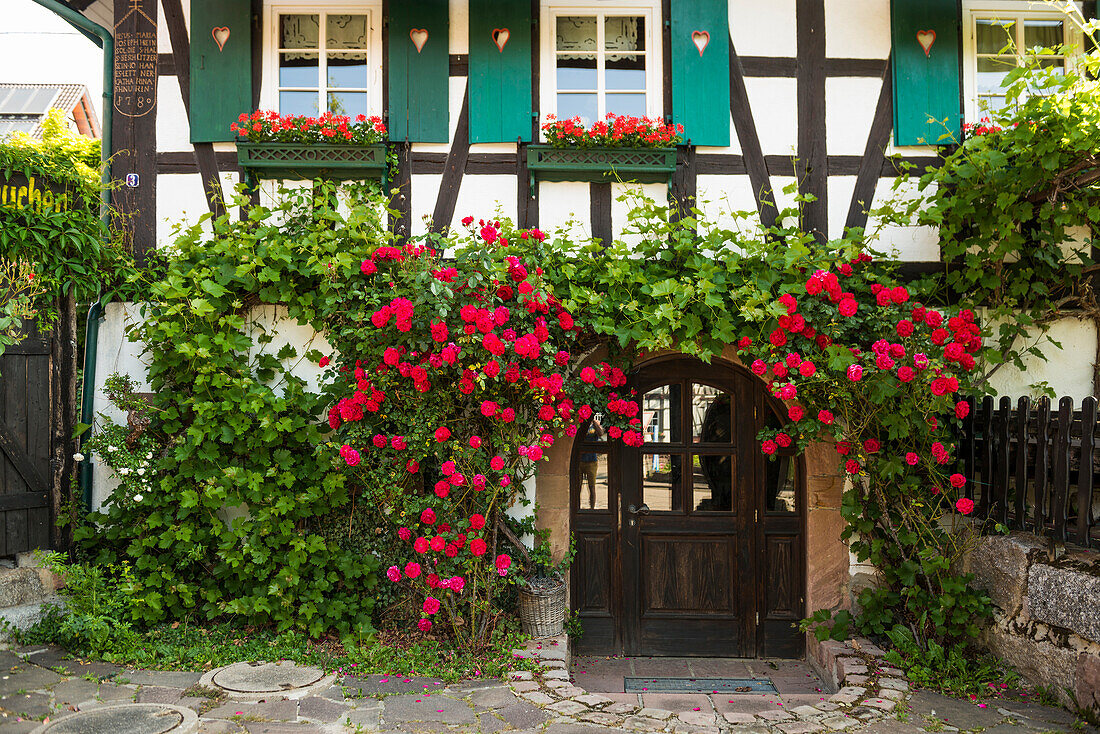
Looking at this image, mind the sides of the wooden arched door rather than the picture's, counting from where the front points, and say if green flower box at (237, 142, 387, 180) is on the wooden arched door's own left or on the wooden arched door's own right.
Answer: on the wooden arched door's own right

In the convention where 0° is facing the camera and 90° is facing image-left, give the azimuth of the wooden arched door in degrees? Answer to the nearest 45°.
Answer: approximately 0°

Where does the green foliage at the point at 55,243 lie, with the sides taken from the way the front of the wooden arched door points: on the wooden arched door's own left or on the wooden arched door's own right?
on the wooden arched door's own right

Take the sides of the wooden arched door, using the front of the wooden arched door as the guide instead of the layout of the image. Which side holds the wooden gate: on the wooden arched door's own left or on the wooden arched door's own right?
on the wooden arched door's own right

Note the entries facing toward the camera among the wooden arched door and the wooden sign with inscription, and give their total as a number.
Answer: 2

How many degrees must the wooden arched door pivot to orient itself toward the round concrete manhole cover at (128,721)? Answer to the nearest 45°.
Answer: approximately 45° to its right

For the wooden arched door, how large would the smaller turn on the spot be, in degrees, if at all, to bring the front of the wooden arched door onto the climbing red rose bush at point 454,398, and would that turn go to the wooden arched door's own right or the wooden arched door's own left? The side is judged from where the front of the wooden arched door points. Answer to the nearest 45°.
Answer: approximately 45° to the wooden arched door's own right

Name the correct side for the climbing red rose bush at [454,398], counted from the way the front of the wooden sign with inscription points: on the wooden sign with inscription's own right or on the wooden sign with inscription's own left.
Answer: on the wooden sign with inscription's own left

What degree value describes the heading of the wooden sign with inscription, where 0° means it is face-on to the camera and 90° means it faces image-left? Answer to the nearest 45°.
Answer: approximately 0°

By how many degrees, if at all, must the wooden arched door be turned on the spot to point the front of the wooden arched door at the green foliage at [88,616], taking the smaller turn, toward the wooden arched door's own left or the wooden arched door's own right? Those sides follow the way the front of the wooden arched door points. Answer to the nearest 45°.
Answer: approximately 45° to the wooden arched door's own right
